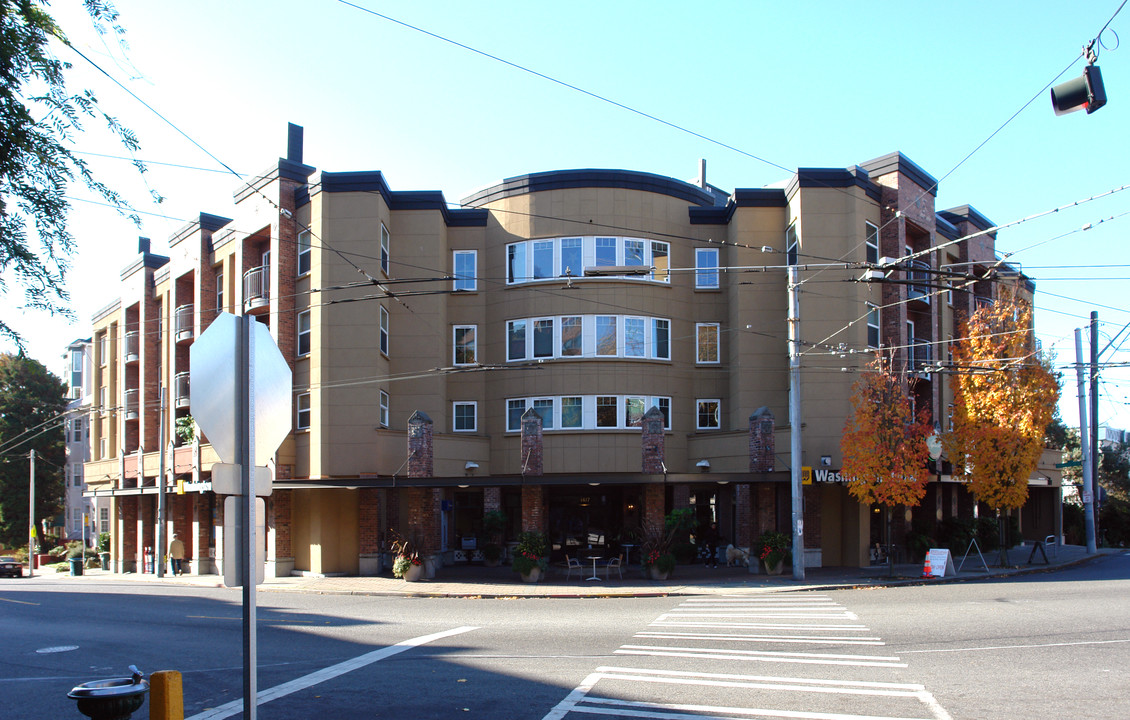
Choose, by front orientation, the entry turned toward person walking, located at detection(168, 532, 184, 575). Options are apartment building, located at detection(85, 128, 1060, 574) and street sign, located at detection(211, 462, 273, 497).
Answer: the street sign

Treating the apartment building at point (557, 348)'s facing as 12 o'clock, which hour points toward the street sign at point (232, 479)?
The street sign is roughly at 12 o'clock from the apartment building.

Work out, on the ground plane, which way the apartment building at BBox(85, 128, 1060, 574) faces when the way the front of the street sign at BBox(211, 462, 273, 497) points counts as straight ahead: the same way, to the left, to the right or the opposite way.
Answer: the opposite way

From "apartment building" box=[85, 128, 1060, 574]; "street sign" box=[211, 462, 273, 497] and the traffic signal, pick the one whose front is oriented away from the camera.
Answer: the street sign

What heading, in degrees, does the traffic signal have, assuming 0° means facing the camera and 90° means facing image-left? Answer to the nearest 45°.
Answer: approximately 90°

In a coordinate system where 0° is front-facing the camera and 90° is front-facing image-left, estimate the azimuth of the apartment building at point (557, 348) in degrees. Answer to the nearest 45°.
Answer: approximately 0°

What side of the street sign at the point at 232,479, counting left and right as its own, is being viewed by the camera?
back
